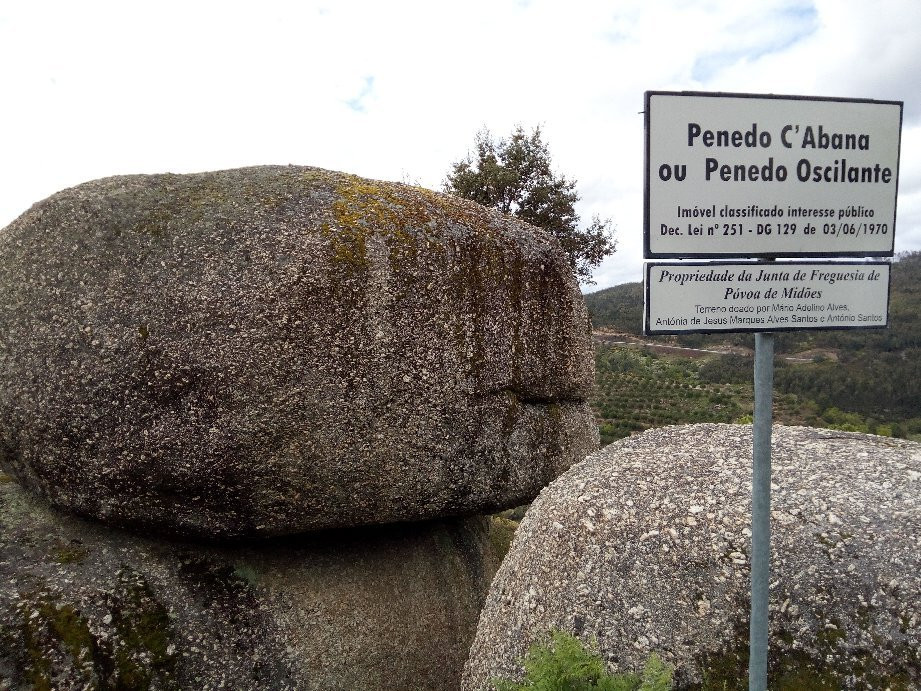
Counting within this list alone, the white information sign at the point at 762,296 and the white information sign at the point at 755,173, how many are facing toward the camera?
2

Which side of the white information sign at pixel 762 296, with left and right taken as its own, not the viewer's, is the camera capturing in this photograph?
front

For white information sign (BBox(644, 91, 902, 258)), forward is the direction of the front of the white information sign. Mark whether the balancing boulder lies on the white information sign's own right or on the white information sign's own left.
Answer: on the white information sign's own right

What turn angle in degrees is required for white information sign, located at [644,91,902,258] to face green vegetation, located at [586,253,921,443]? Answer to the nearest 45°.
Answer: approximately 180°

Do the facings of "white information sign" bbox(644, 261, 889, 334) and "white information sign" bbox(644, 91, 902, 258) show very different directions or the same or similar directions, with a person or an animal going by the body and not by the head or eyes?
same or similar directions

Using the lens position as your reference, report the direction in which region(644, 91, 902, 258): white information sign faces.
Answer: facing the viewer

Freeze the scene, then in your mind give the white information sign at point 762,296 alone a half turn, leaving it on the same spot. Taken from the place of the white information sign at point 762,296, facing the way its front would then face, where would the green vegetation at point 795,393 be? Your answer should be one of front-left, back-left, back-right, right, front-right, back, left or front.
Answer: front

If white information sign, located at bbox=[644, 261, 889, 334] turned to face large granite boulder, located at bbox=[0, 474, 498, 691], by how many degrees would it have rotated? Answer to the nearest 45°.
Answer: approximately 90° to its right
